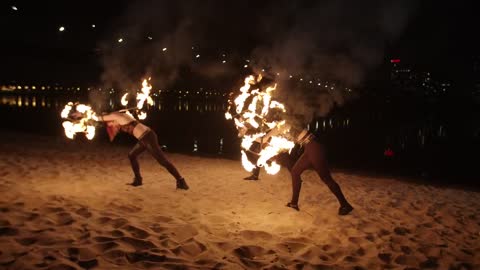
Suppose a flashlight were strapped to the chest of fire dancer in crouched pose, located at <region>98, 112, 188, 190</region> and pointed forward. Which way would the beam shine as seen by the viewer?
to the viewer's left

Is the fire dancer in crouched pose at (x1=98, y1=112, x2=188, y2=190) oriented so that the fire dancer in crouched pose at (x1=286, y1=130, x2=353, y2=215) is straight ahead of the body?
no

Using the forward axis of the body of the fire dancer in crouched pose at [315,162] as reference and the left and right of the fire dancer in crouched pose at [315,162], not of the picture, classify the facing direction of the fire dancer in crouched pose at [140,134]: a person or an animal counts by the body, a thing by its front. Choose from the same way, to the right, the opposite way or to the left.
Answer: the same way

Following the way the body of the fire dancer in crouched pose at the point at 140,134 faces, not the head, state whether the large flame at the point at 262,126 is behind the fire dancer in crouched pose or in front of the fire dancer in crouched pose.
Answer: behind

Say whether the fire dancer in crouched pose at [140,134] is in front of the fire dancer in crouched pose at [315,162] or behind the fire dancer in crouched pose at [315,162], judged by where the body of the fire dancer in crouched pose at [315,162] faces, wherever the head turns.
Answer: in front

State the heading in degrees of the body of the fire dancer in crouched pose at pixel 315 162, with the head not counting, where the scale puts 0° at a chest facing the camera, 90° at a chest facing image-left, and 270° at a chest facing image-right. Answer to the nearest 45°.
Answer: approximately 90°

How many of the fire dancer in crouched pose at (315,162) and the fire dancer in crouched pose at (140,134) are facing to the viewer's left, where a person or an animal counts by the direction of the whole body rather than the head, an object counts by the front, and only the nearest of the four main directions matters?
2
